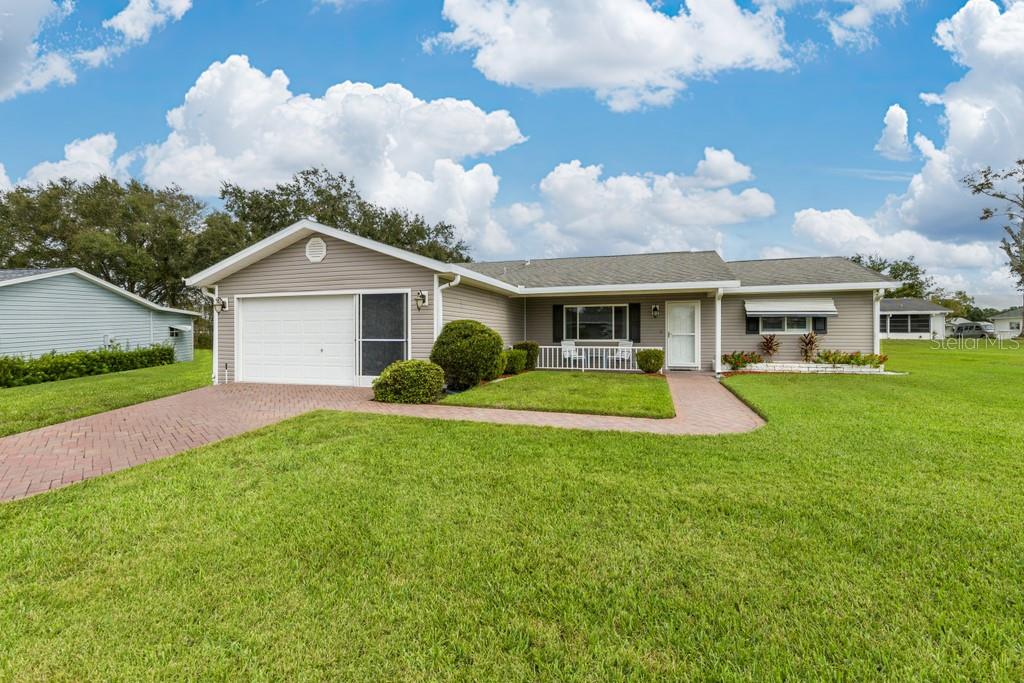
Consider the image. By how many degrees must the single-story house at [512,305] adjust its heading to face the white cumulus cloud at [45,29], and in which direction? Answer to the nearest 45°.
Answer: approximately 90° to its right

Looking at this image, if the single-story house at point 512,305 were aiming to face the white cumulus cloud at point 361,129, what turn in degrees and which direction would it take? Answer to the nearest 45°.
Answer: approximately 135° to its right

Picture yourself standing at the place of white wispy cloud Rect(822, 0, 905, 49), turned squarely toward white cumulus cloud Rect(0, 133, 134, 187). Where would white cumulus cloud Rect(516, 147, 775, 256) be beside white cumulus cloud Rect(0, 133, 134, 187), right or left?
right

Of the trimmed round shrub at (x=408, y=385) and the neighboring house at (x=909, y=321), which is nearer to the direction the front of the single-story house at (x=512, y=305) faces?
the trimmed round shrub

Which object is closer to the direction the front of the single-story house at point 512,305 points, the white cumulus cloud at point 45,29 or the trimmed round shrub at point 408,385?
the trimmed round shrub

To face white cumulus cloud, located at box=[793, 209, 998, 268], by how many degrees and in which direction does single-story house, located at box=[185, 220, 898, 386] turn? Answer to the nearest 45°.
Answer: approximately 135° to its left

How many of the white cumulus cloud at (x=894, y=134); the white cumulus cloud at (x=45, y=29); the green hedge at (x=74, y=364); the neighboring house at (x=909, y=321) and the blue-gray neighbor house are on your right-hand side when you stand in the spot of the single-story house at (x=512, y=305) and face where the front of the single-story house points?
3

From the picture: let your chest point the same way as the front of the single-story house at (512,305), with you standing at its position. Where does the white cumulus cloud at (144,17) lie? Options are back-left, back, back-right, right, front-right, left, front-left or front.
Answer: right

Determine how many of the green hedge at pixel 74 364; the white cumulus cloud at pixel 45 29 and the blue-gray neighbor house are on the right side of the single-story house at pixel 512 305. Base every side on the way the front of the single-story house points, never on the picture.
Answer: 3

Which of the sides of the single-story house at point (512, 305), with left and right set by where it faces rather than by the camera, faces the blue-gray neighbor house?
right

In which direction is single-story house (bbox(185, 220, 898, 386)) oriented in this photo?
toward the camera

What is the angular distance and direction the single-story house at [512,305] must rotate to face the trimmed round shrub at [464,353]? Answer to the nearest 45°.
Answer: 0° — it already faces it

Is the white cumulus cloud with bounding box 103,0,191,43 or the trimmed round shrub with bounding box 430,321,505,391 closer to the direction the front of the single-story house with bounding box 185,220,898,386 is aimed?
the trimmed round shrub
